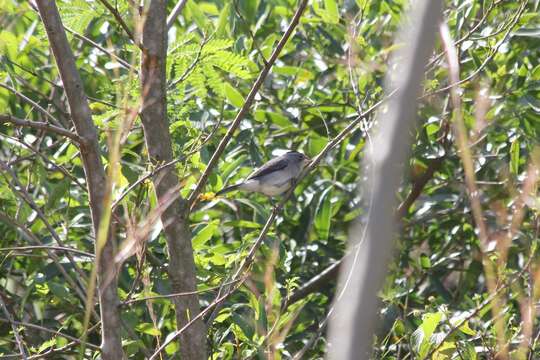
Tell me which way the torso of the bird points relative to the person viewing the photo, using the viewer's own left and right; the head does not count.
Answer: facing to the right of the viewer

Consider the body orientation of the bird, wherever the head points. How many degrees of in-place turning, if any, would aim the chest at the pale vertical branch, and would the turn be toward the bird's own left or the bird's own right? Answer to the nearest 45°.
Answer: approximately 90° to the bird's own right

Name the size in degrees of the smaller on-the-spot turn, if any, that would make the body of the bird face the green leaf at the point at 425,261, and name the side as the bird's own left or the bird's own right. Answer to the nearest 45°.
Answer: approximately 45° to the bird's own right
